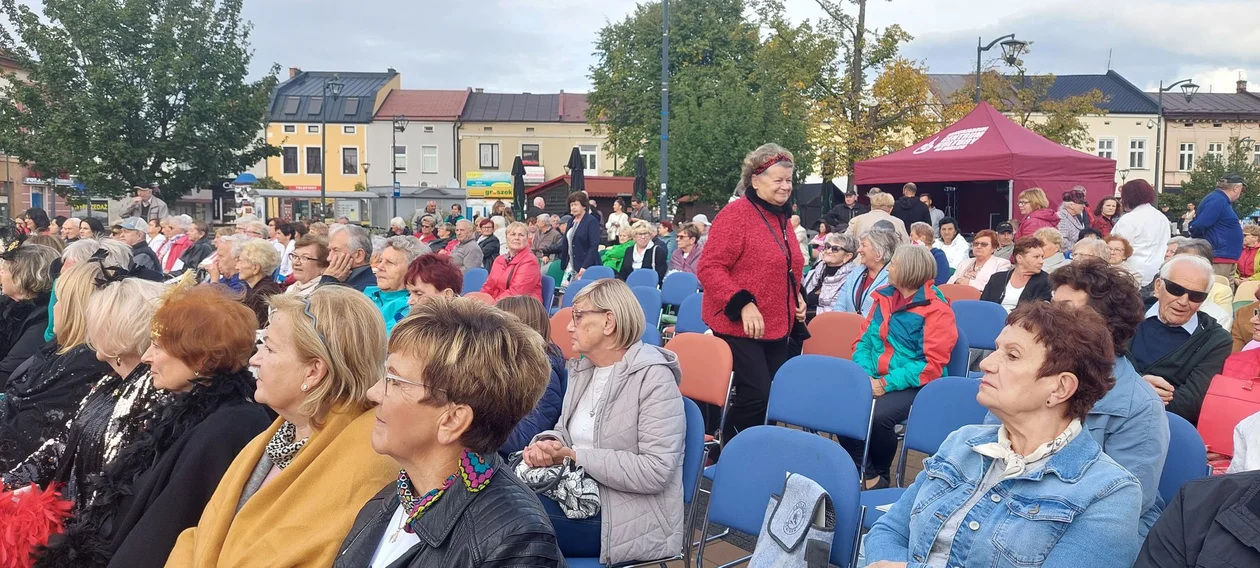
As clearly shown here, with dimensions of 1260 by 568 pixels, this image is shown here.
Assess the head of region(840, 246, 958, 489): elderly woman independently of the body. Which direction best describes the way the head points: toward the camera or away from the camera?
away from the camera

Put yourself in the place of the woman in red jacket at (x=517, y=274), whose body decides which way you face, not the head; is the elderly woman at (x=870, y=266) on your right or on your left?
on your left

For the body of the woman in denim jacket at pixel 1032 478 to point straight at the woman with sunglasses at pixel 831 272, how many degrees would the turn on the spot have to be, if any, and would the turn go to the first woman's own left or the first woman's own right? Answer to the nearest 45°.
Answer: approximately 135° to the first woman's own right

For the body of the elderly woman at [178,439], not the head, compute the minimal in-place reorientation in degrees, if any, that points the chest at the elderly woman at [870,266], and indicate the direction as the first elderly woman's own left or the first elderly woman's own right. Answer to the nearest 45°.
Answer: approximately 135° to the first elderly woman's own right

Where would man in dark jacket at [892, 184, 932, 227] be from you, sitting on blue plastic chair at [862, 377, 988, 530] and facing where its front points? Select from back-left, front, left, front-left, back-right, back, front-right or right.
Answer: back-right

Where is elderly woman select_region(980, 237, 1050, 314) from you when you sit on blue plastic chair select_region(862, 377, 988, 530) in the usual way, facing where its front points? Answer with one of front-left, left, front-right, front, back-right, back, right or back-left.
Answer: back-right

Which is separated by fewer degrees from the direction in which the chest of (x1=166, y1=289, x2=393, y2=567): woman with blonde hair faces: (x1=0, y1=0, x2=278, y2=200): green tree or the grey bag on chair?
the green tree

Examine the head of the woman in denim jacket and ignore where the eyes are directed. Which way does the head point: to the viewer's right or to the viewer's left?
to the viewer's left

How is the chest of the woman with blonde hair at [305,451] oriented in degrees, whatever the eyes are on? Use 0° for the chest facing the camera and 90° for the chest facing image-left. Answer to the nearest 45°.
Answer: approximately 90°

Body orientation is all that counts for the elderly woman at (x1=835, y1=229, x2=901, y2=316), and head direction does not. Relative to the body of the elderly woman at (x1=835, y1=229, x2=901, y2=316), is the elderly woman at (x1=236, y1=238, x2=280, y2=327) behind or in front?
in front

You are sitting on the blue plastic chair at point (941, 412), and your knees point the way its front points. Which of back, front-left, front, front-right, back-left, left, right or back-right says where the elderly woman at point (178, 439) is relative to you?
front

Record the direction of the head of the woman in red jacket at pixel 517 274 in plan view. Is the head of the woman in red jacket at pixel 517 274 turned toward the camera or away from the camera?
toward the camera

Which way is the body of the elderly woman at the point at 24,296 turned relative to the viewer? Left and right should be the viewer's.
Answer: facing to the left of the viewer

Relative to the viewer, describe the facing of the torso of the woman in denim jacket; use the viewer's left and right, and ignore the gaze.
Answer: facing the viewer and to the left of the viewer

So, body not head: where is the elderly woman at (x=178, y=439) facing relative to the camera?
to the viewer's left

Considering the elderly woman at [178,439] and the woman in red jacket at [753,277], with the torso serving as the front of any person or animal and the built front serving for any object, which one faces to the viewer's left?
the elderly woman

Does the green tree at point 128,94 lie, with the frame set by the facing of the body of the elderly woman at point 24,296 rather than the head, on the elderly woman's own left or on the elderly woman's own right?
on the elderly woman's own right

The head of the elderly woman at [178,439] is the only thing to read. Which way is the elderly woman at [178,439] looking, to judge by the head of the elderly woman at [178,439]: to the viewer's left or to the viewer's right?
to the viewer's left

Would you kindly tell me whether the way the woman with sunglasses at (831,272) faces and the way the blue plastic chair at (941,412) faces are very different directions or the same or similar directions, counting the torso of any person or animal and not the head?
same or similar directions

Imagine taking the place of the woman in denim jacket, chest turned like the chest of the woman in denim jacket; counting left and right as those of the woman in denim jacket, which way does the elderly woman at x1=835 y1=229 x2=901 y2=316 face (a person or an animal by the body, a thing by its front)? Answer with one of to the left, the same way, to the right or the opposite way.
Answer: the same way

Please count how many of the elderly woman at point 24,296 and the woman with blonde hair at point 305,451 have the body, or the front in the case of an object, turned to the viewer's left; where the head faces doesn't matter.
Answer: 2
